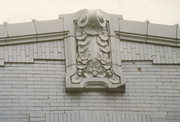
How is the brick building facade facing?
toward the camera
